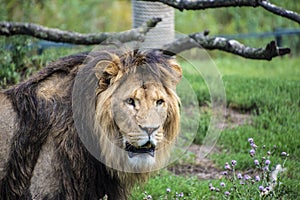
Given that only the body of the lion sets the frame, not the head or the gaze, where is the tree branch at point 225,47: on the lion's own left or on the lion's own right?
on the lion's own left

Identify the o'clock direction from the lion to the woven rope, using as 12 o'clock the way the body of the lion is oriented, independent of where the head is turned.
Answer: The woven rope is roughly at 8 o'clock from the lion.

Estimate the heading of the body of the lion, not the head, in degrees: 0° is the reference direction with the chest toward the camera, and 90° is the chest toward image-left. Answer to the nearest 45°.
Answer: approximately 315°

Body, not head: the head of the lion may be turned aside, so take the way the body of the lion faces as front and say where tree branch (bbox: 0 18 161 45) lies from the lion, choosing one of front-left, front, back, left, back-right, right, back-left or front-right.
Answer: back-left
